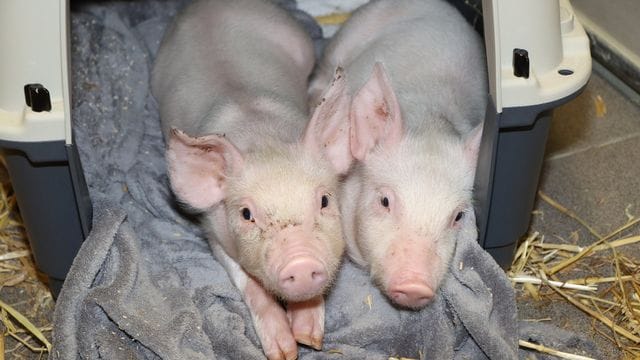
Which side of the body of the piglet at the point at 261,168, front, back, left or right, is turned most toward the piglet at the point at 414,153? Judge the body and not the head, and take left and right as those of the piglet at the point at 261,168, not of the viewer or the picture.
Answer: left

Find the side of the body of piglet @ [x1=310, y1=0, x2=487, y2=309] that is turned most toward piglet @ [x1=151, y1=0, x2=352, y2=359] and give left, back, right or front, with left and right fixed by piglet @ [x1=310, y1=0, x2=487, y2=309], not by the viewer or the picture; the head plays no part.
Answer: right

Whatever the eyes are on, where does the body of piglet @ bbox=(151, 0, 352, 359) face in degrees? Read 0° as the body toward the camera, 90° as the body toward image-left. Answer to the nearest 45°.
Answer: approximately 0°

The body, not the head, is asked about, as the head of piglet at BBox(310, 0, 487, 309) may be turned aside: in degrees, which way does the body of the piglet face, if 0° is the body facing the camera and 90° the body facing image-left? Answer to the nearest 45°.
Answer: approximately 0°

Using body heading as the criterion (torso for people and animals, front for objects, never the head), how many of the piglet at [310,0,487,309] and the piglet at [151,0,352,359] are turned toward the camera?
2
